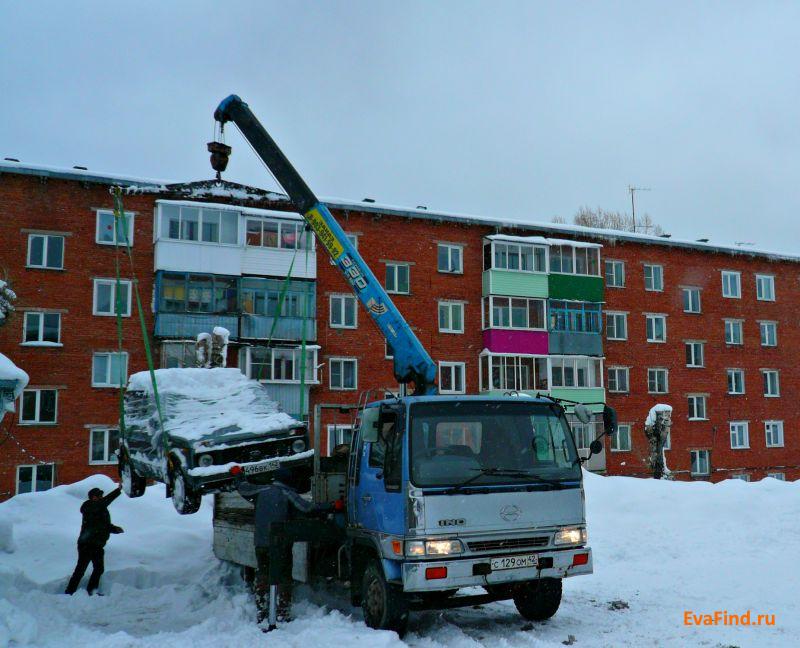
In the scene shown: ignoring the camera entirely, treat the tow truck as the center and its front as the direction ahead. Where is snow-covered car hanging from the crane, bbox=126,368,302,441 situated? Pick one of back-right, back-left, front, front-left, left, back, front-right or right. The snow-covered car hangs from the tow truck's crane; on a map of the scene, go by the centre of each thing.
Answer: back

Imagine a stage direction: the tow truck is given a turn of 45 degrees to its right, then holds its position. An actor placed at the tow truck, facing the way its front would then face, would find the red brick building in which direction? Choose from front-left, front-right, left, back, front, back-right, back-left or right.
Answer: back

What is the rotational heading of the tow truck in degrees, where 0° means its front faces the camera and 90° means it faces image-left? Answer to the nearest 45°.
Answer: approximately 315°

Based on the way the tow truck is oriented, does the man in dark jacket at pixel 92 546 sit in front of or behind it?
behind
